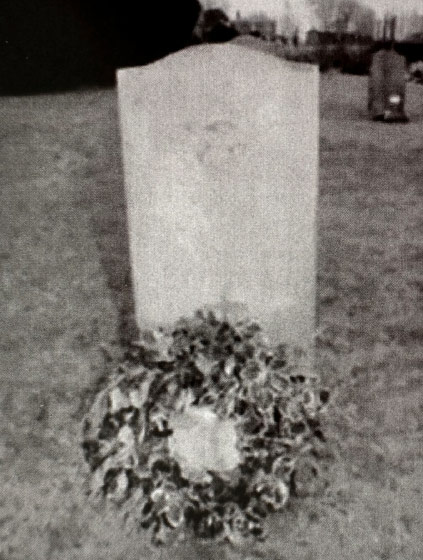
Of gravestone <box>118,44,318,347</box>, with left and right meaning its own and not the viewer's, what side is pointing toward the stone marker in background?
back

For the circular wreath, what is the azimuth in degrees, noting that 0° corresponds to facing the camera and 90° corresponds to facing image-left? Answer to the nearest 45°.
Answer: approximately 0°

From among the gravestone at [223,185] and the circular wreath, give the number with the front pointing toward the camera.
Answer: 2

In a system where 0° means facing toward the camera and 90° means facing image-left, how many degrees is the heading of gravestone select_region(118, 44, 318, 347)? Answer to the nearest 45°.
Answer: approximately 0°

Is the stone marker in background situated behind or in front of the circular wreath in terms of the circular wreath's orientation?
behind
